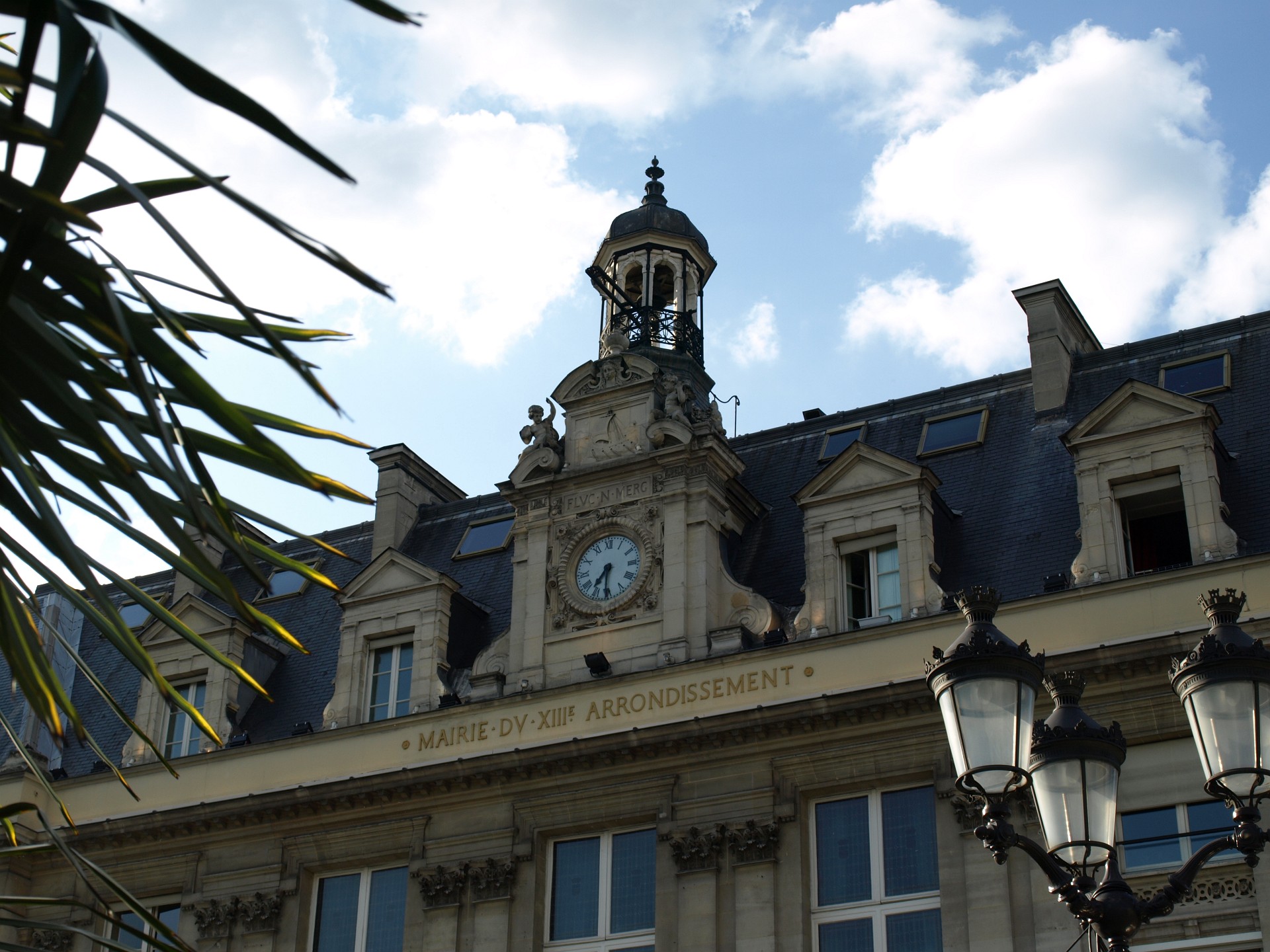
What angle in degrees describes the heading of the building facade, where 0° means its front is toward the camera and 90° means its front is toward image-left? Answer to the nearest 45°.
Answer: approximately 45°

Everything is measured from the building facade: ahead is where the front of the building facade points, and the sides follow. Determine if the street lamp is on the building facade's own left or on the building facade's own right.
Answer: on the building facade's own left
